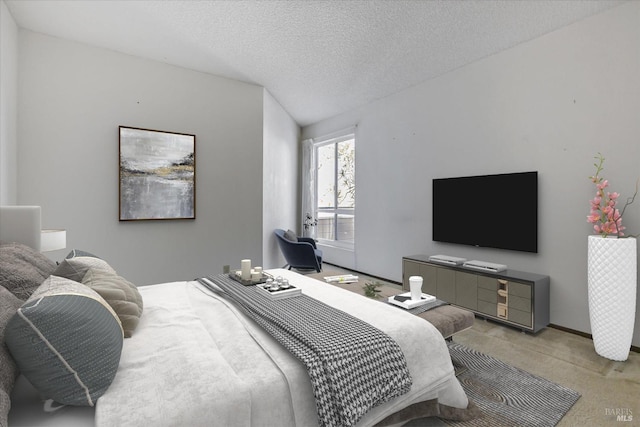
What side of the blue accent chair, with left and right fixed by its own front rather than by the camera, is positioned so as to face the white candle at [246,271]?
right

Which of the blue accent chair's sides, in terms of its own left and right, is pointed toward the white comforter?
right

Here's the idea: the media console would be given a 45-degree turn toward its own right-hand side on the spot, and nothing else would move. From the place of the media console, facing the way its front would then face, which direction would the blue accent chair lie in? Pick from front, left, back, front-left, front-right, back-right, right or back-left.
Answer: front

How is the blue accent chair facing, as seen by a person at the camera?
facing to the right of the viewer

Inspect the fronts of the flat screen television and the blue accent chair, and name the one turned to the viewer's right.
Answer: the blue accent chair

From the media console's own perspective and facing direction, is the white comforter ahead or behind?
ahead

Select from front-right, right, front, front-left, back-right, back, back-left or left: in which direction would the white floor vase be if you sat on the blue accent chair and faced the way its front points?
front-right

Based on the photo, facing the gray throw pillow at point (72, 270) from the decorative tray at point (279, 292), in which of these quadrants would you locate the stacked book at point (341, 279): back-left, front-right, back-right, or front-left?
back-right

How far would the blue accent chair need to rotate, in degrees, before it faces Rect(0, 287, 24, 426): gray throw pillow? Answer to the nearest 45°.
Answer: approximately 90° to its right

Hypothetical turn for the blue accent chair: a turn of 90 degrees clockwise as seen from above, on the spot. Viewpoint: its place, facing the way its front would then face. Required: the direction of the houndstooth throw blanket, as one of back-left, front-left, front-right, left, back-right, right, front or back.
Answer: front

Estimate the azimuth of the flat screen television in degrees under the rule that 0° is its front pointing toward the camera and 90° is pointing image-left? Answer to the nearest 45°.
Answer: approximately 45°

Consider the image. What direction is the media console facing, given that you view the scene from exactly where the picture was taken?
facing the viewer and to the left of the viewer

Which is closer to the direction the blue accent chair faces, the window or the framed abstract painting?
the window

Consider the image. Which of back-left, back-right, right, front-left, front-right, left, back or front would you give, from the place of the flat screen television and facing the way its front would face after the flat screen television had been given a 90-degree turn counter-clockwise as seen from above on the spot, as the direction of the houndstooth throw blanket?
front-right

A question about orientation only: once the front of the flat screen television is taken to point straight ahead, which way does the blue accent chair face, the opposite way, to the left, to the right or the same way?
the opposite way
